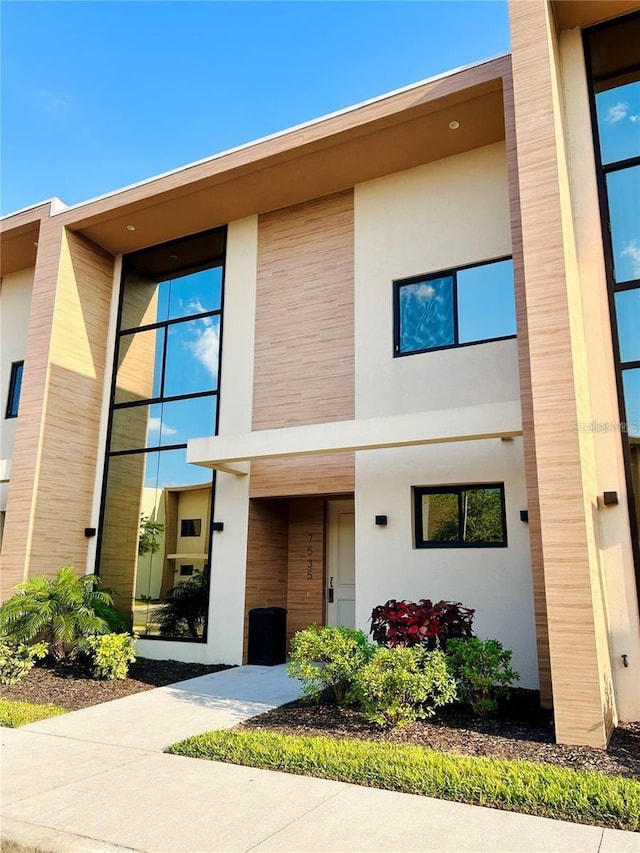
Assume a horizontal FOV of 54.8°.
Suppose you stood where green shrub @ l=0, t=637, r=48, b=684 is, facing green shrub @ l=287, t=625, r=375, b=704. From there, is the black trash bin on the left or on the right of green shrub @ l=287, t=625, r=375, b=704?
left

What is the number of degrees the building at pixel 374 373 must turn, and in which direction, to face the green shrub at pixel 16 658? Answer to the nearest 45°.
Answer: approximately 45° to its right

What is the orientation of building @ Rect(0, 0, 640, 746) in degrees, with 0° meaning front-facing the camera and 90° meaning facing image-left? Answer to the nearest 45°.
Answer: approximately 45°
